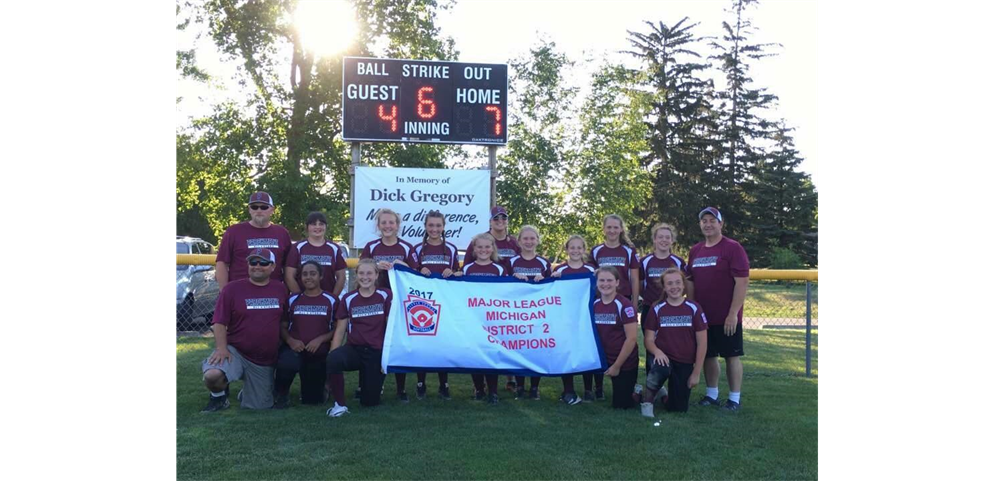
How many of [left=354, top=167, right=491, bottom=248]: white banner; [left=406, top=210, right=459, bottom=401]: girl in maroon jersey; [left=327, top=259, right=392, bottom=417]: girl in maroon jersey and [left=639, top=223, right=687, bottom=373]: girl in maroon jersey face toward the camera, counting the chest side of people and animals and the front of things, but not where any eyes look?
4

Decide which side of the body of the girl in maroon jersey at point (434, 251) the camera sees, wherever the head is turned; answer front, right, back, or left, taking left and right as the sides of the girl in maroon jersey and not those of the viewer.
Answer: front

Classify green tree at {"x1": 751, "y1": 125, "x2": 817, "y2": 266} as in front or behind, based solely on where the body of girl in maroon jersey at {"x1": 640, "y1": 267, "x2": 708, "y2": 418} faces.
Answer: behind

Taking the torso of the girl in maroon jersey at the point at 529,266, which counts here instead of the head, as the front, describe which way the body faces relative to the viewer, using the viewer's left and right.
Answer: facing the viewer

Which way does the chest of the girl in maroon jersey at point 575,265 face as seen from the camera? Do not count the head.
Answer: toward the camera

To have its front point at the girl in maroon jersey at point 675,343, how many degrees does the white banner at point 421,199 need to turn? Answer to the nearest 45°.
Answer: approximately 45° to its left

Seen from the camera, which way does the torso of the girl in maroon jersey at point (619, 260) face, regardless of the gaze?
toward the camera

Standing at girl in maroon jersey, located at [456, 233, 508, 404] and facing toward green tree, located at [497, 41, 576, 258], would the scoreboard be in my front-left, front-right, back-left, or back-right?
front-left
